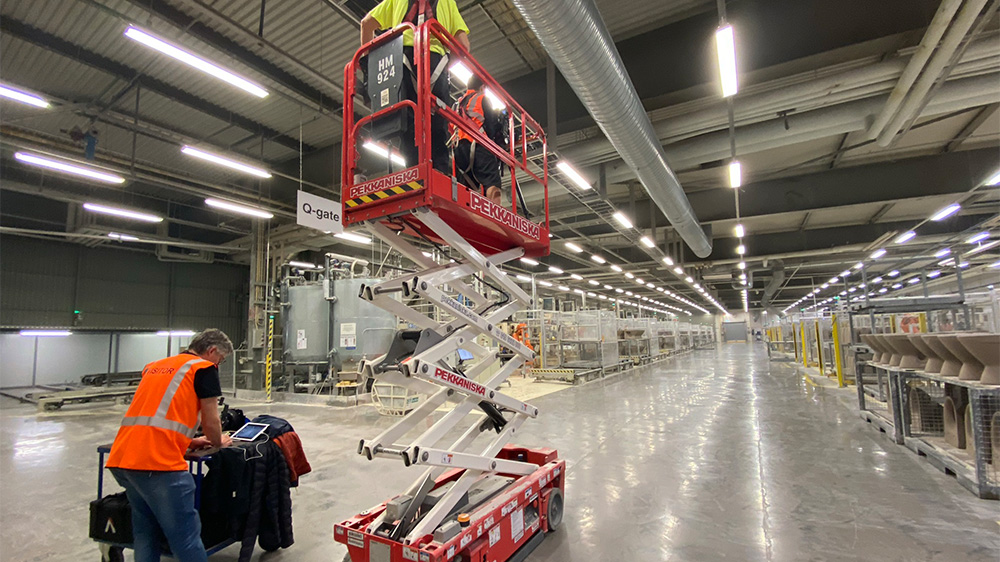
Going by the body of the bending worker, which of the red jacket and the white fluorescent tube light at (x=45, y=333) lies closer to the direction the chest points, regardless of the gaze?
the red jacket

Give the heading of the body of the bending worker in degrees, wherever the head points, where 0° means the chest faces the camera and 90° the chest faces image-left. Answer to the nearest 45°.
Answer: approximately 225°

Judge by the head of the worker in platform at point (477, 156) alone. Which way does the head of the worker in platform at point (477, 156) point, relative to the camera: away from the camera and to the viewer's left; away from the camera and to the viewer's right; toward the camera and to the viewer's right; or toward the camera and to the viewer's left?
away from the camera and to the viewer's right
